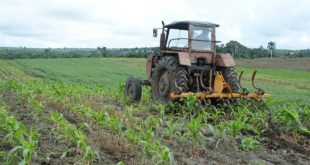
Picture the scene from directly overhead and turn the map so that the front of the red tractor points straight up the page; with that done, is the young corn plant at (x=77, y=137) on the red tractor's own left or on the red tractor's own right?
on the red tractor's own left

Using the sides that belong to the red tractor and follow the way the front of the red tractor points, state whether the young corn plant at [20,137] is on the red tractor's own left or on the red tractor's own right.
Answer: on the red tractor's own left

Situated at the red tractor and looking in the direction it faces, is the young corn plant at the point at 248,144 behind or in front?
behind

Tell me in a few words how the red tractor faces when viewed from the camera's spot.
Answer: facing away from the viewer and to the left of the viewer

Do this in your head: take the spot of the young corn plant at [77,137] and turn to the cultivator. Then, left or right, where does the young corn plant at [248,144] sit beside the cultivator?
right

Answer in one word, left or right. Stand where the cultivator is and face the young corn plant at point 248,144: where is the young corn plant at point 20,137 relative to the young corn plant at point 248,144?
right
